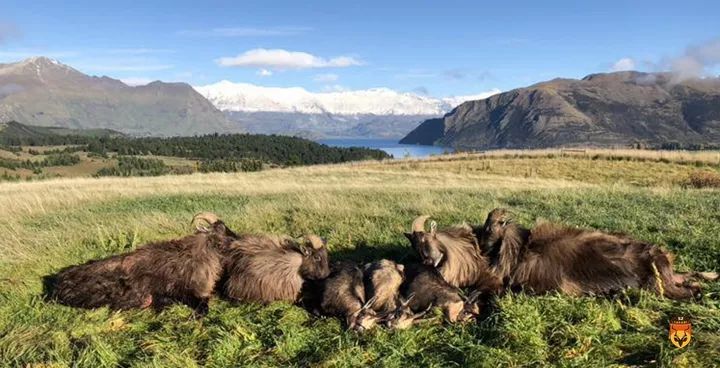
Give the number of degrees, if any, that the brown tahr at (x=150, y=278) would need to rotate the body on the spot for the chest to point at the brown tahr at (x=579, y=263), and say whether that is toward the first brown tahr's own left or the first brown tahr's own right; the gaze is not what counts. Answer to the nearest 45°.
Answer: approximately 45° to the first brown tahr's own right

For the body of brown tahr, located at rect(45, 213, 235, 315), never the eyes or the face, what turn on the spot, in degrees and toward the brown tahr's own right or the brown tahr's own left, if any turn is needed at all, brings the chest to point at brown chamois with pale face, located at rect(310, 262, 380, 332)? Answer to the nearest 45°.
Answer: approximately 45° to the brown tahr's own right

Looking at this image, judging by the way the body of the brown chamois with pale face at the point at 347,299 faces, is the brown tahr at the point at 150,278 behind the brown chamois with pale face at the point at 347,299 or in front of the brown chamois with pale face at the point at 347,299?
behind

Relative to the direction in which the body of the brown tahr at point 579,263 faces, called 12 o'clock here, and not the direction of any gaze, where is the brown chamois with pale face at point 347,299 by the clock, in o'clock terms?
the brown chamois with pale face at point 347,299 is roughly at 11 o'clock from the brown tahr at point 579,263.

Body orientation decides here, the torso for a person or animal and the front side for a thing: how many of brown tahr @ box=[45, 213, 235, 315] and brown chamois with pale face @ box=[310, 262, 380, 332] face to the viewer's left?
0

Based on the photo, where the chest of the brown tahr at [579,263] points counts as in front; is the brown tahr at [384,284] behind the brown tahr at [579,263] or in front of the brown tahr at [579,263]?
in front

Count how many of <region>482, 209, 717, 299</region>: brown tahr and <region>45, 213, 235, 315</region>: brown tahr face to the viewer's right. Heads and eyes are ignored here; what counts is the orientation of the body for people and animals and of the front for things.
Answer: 1

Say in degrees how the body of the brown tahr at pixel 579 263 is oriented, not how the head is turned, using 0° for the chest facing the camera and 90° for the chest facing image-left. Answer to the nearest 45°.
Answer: approximately 90°

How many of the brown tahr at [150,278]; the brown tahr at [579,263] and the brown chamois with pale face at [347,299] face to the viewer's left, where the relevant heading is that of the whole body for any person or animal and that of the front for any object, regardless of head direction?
1

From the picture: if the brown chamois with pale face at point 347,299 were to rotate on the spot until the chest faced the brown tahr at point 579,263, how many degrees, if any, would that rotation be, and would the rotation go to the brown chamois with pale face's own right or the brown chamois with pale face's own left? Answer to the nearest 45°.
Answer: approximately 45° to the brown chamois with pale face's own left

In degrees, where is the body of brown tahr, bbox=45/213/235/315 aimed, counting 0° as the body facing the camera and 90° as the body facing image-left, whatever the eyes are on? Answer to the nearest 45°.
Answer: approximately 270°
